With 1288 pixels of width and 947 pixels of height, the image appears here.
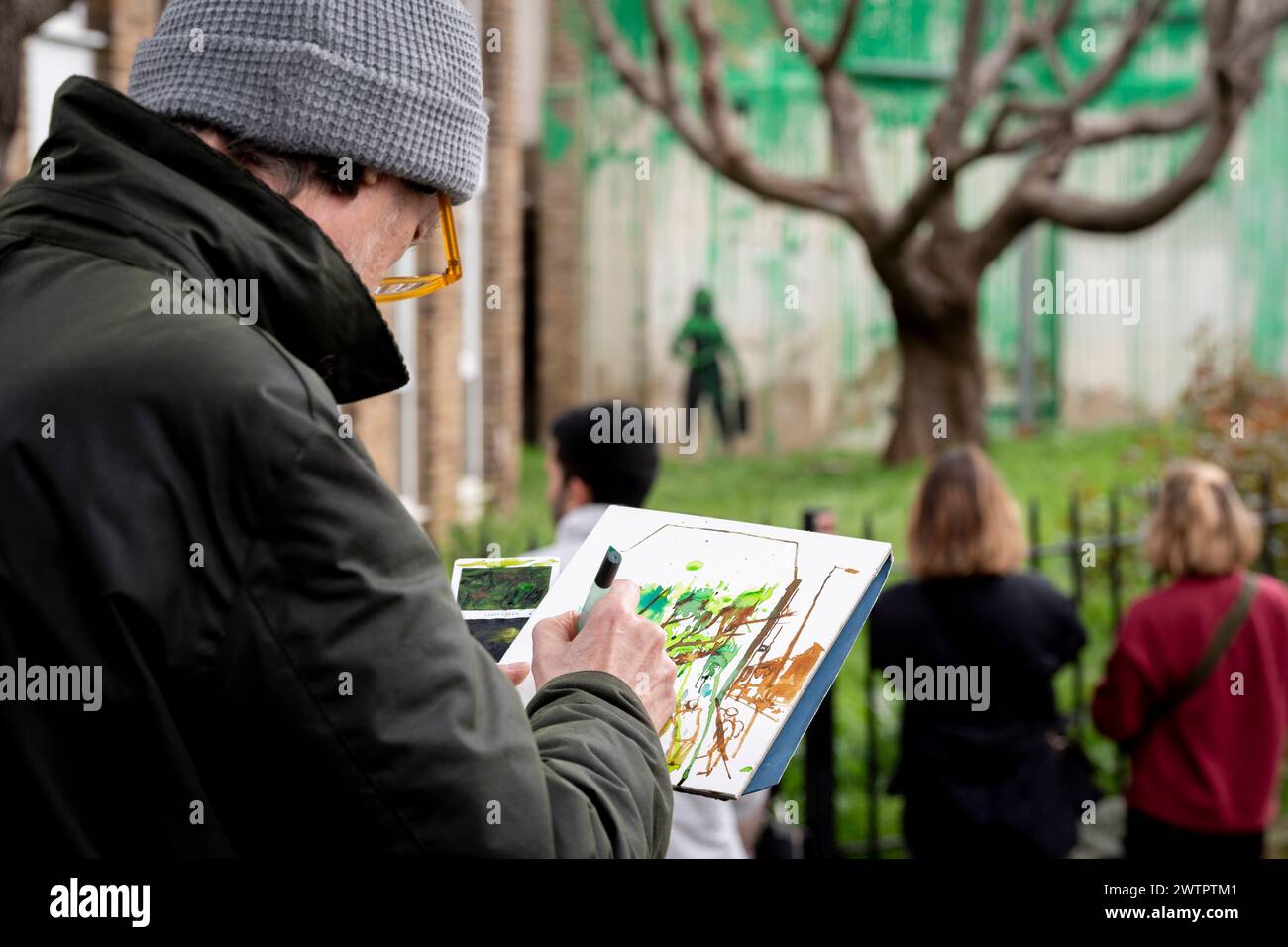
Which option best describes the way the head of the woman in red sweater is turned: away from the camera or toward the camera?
away from the camera

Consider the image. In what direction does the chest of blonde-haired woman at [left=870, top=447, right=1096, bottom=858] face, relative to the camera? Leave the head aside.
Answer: away from the camera

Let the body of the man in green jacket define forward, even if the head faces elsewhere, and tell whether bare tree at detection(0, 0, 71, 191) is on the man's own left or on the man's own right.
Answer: on the man's own left

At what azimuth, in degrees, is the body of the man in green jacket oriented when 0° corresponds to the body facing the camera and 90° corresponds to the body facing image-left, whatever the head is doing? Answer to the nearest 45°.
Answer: approximately 225°

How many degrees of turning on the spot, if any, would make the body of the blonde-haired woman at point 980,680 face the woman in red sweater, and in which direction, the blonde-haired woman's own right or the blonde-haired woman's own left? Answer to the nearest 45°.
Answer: approximately 90° to the blonde-haired woman's own right

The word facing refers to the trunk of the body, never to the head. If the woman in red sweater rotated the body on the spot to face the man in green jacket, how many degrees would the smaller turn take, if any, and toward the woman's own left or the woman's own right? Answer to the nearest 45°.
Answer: approximately 180°

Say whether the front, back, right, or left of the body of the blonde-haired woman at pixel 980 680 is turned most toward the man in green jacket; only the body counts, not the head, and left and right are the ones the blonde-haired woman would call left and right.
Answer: back

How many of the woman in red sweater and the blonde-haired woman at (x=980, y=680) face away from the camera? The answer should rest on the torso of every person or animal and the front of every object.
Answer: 2

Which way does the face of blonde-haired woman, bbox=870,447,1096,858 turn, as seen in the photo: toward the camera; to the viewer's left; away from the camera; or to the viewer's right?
away from the camera

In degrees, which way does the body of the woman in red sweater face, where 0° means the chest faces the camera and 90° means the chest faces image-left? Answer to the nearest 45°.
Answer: approximately 180°
